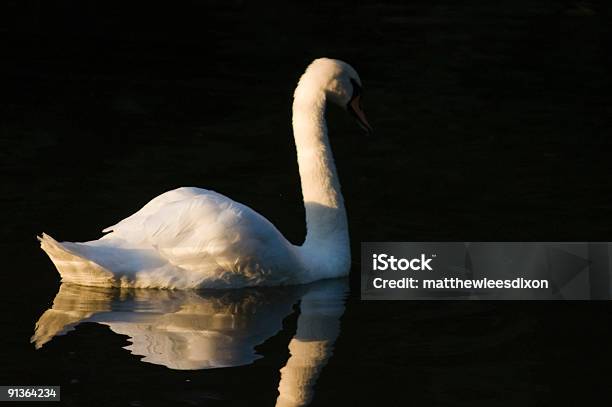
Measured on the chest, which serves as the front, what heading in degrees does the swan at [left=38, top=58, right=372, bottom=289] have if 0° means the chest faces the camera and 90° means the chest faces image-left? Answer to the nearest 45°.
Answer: approximately 270°
